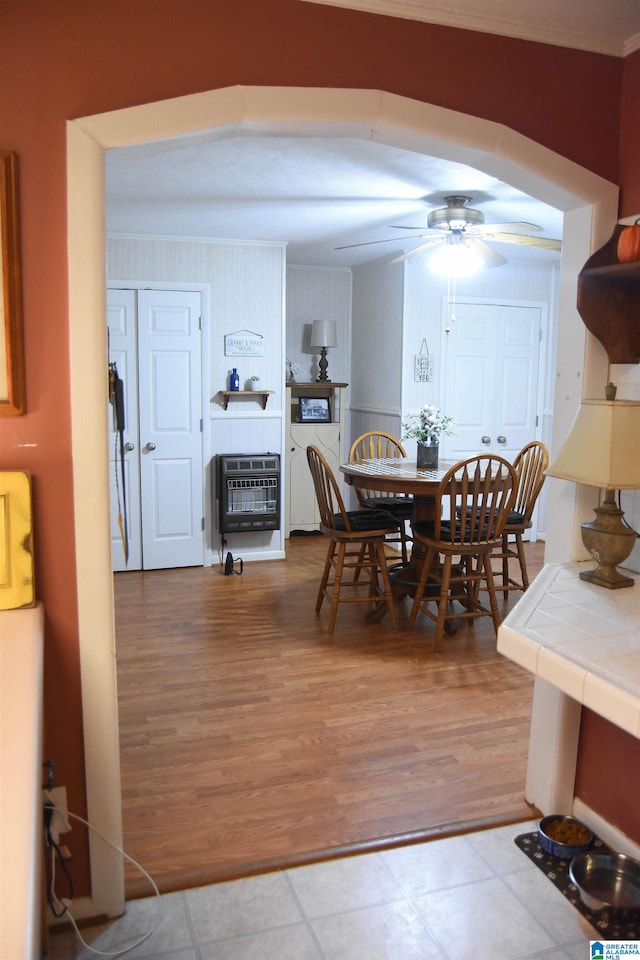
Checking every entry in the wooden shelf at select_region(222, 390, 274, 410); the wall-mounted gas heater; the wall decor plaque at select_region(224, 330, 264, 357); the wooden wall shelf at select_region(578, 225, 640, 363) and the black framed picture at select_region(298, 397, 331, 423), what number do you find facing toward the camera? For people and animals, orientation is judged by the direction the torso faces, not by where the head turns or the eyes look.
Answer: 4

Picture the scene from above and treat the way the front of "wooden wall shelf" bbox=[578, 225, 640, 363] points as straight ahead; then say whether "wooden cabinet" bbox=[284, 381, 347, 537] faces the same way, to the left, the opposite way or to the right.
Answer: to the left

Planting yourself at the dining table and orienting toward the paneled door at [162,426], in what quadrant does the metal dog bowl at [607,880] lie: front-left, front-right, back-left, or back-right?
back-left

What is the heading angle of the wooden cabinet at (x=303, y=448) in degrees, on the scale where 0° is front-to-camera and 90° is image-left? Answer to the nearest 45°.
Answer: approximately 0°

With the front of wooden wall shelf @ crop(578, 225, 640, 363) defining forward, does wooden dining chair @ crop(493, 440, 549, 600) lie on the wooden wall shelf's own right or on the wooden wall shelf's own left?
on the wooden wall shelf's own right

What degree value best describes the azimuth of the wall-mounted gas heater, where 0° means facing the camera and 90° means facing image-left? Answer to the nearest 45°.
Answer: approximately 0°
